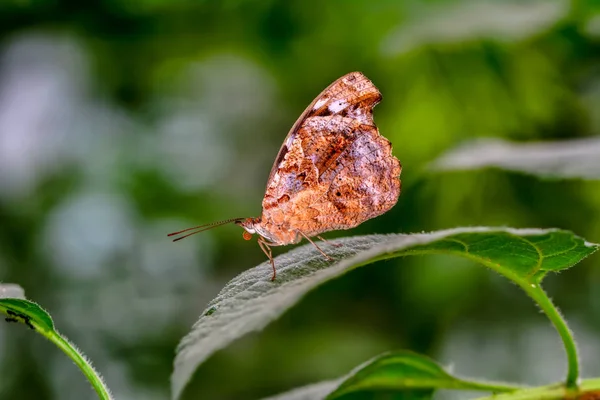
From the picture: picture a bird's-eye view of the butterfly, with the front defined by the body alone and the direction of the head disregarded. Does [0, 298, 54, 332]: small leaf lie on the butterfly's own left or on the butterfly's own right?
on the butterfly's own left

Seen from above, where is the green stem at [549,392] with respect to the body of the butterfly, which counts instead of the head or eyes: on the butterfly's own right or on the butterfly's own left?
on the butterfly's own left

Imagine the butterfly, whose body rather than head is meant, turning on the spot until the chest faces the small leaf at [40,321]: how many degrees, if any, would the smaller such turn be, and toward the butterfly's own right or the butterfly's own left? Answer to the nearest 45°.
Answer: approximately 45° to the butterfly's own left

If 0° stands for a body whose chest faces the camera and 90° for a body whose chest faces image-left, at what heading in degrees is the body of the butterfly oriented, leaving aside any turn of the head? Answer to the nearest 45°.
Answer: approximately 90°

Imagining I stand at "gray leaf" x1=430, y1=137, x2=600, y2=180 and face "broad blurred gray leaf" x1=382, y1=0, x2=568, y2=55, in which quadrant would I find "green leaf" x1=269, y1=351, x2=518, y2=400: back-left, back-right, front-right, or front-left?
back-left

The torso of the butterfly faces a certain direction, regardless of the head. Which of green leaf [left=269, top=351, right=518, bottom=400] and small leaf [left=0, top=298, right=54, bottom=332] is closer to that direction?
the small leaf

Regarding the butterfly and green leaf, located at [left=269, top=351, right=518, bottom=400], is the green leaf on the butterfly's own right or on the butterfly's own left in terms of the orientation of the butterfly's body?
on the butterfly's own left

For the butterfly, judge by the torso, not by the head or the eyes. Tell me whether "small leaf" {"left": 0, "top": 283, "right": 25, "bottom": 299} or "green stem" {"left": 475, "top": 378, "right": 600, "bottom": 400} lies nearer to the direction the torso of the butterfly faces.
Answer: the small leaf

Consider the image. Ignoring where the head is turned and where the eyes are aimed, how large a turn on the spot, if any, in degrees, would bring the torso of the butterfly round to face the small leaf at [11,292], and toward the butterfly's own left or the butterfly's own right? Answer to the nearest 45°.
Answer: approximately 45° to the butterfly's own left

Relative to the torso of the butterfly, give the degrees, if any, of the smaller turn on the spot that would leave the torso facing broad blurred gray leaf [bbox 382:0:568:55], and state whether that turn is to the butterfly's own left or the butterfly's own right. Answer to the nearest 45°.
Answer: approximately 135° to the butterfly's own right
